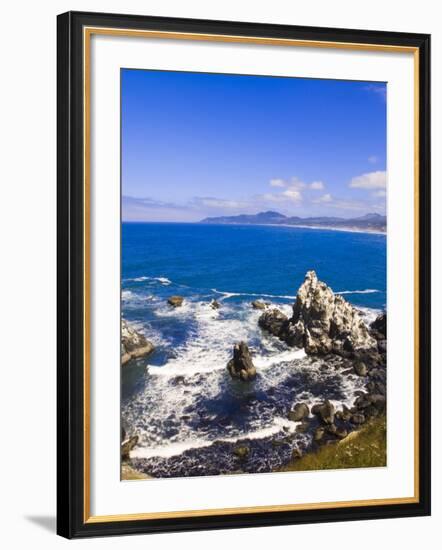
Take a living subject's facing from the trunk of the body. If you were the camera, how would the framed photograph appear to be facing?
facing the viewer and to the right of the viewer
